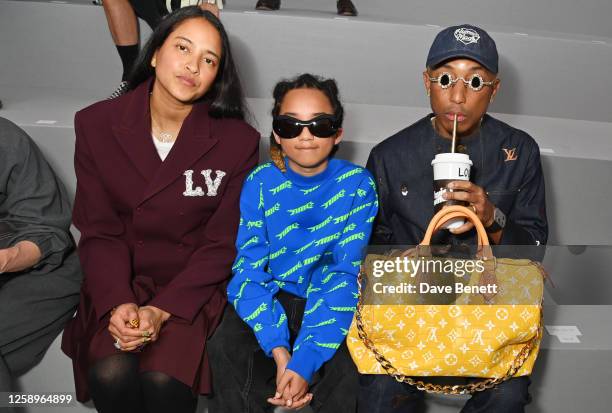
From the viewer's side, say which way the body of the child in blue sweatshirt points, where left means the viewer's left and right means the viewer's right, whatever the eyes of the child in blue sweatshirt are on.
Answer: facing the viewer

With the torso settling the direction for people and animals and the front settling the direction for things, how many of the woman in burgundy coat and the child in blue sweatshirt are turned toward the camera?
2

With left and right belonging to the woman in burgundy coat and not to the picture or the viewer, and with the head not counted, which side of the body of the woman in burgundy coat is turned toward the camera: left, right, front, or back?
front
